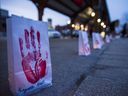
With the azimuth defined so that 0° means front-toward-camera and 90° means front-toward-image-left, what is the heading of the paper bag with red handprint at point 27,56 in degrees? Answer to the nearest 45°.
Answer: approximately 315°
